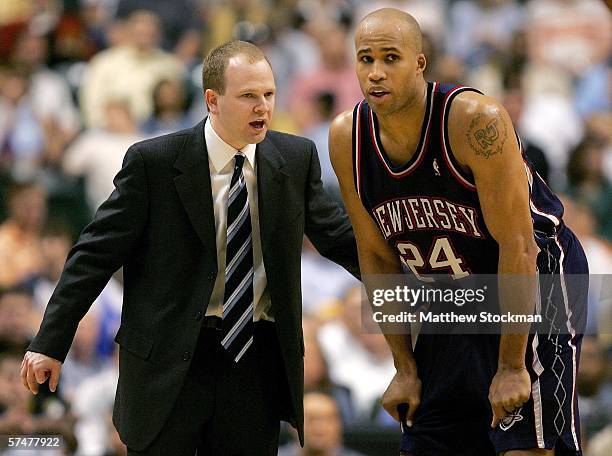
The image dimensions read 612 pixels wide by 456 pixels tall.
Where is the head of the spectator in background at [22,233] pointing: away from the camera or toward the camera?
toward the camera

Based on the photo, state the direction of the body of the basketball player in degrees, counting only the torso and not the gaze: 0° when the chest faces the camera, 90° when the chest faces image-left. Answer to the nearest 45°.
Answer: approximately 45°

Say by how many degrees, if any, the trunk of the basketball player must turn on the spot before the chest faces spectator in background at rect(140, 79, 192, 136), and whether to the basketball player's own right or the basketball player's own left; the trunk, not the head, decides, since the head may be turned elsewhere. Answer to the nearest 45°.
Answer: approximately 90° to the basketball player's own right

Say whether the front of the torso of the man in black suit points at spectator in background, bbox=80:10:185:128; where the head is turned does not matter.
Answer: no

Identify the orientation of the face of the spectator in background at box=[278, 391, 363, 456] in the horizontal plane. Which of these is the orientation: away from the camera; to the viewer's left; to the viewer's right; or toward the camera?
toward the camera

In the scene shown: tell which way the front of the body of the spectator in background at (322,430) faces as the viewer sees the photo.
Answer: toward the camera

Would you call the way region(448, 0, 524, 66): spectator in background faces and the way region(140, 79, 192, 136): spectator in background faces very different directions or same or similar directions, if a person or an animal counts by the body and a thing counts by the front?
same or similar directions

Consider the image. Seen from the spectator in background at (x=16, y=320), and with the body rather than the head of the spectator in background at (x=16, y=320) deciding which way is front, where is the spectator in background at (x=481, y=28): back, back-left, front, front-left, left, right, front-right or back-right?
left

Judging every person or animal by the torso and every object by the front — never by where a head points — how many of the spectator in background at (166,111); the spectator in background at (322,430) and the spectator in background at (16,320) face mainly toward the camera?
3

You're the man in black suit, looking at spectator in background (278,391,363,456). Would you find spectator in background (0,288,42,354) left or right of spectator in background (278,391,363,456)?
left

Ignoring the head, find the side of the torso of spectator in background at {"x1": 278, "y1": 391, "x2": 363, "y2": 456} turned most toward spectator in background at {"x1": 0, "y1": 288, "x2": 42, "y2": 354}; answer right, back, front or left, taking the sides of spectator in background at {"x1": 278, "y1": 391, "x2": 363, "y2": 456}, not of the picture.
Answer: right

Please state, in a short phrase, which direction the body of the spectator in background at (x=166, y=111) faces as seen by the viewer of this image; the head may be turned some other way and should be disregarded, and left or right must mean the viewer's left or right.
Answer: facing the viewer

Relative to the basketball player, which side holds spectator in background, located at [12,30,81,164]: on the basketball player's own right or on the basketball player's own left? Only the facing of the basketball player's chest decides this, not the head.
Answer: on the basketball player's own right

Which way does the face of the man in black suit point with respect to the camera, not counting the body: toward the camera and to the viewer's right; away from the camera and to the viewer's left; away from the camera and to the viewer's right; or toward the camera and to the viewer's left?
toward the camera and to the viewer's right

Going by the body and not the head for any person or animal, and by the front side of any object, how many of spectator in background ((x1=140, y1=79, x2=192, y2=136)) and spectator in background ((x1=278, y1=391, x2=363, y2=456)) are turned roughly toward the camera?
2
